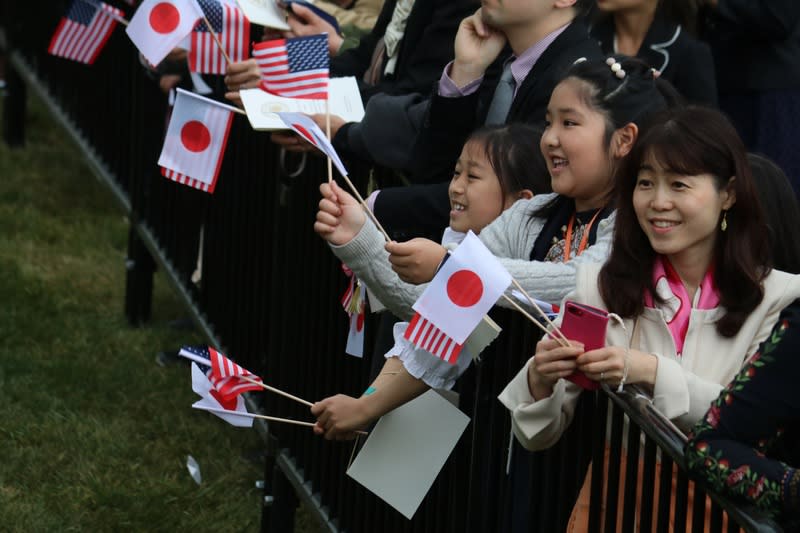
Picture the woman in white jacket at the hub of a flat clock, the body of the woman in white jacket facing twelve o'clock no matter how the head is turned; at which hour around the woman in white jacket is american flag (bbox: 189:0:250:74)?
The american flag is roughly at 3 o'clock from the woman in white jacket.

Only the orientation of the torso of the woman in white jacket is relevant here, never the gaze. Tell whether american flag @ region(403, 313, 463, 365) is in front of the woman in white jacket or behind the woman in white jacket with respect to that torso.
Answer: in front

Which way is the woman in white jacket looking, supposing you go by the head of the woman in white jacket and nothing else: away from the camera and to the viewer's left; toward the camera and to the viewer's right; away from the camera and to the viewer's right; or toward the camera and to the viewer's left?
toward the camera and to the viewer's left

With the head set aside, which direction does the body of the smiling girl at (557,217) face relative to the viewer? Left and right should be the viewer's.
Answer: facing the viewer and to the left of the viewer

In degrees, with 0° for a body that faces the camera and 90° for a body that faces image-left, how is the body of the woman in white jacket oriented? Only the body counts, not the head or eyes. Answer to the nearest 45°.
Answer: approximately 45°

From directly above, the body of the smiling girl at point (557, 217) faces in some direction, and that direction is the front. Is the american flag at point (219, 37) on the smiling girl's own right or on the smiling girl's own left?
on the smiling girl's own right

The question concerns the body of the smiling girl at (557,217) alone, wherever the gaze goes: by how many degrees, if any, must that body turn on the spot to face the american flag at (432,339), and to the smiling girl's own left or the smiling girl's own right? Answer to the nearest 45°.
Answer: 0° — they already face it

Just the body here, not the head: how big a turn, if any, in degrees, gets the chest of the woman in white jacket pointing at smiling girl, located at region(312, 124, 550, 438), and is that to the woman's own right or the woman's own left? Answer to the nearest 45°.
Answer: approximately 90° to the woman's own right

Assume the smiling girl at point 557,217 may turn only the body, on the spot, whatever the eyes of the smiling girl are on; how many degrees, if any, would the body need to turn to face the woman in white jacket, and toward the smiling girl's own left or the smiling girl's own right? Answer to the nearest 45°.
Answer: approximately 90° to the smiling girl's own left

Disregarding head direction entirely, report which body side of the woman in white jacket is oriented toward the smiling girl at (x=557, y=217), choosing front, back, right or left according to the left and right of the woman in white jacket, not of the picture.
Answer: right

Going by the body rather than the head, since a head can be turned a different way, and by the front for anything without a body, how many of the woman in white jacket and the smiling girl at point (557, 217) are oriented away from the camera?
0

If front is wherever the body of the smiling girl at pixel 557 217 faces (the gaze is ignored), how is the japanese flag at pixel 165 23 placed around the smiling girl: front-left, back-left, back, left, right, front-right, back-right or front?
right

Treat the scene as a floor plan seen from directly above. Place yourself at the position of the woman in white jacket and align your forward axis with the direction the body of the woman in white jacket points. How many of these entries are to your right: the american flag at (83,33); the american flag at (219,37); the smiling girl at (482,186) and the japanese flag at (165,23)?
4
